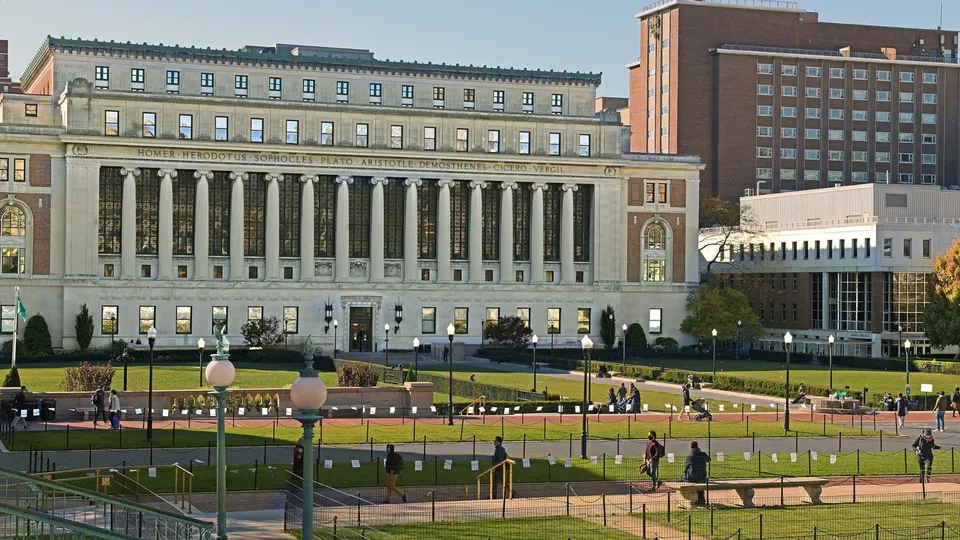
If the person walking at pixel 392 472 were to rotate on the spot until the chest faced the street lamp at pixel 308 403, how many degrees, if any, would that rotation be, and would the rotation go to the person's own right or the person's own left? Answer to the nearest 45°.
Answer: approximately 90° to the person's own left

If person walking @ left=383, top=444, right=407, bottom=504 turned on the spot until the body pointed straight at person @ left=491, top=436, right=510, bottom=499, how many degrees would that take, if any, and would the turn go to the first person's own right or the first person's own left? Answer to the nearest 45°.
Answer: approximately 135° to the first person's own right
